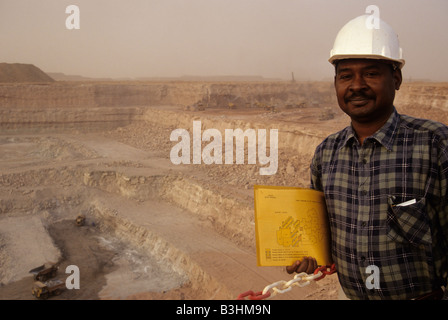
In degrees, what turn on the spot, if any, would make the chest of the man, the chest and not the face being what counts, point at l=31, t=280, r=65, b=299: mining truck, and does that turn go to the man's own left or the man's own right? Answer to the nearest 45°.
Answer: approximately 90° to the man's own right

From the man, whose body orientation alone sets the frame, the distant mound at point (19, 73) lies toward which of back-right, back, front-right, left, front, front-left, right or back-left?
right

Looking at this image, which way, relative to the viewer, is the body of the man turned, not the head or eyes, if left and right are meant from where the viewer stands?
facing the viewer and to the left of the viewer

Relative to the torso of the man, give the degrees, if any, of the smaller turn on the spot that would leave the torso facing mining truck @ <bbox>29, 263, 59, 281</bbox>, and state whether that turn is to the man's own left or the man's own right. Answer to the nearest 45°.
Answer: approximately 90° to the man's own right

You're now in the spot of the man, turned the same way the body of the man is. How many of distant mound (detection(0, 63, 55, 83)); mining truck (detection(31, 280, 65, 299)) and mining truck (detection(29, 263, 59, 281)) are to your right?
3
